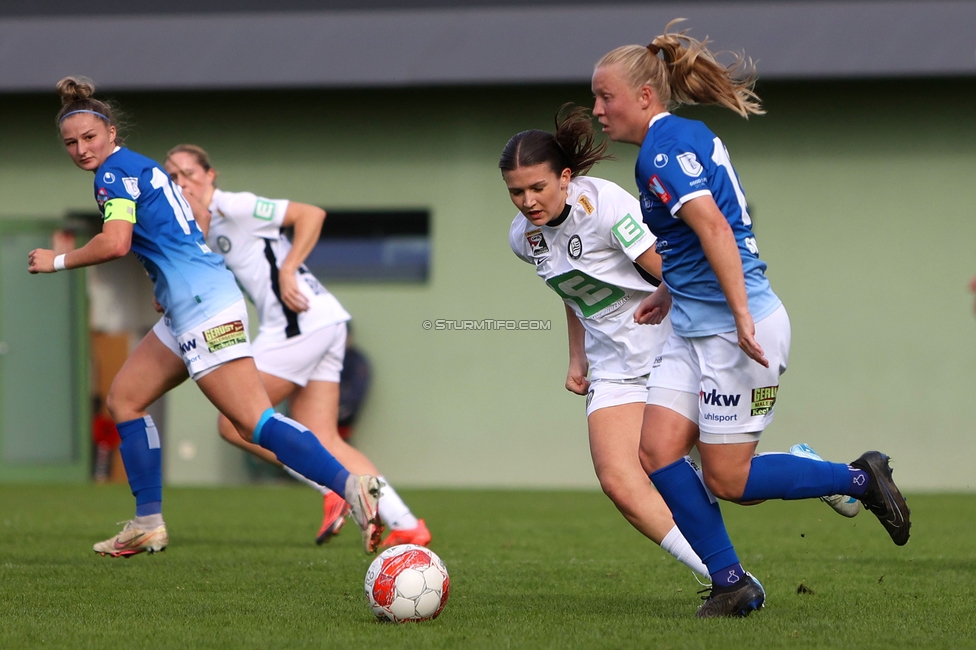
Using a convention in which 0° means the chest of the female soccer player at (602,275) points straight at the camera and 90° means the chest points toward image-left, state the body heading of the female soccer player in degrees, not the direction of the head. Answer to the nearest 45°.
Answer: approximately 45°

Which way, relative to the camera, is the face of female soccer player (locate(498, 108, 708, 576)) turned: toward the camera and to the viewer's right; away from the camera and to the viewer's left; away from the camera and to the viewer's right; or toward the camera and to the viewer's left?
toward the camera and to the viewer's left

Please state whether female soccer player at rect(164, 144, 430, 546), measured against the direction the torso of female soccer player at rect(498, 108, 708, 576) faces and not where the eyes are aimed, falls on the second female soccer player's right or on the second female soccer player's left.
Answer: on the second female soccer player's right

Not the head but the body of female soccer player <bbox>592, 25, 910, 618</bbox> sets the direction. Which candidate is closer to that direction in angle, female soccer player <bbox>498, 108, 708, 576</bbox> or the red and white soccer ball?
the red and white soccer ball

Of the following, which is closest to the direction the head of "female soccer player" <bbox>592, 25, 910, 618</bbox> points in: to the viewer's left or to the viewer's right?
to the viewer's left
